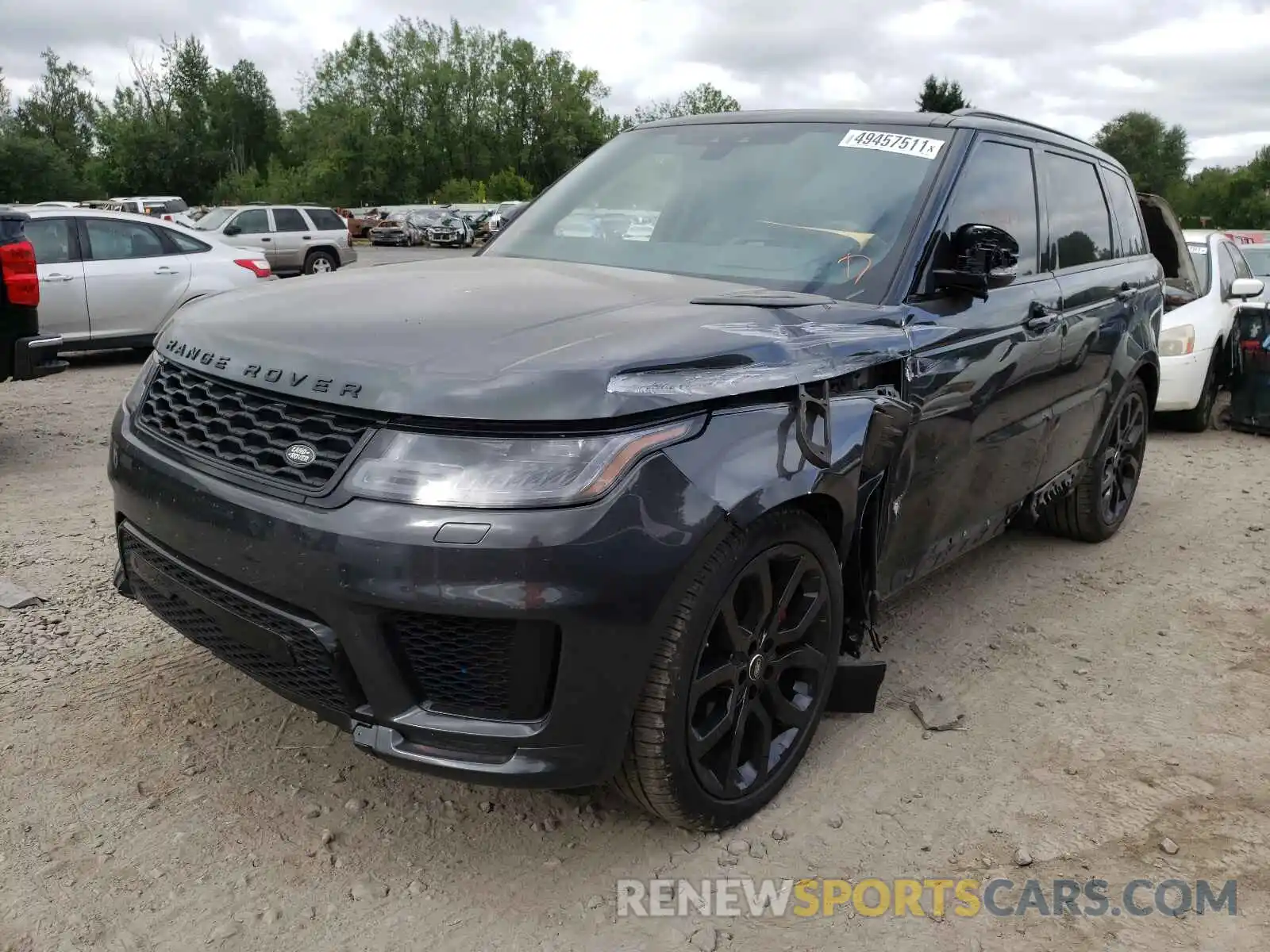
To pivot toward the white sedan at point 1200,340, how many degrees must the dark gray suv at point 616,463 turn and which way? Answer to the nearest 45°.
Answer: approximately 180°

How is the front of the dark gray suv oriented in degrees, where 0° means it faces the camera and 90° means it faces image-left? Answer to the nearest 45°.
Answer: approximately 45°

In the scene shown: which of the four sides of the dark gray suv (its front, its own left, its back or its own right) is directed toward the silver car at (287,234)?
right
